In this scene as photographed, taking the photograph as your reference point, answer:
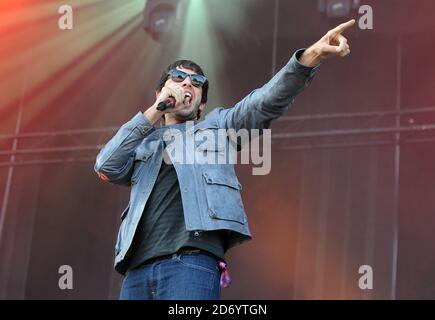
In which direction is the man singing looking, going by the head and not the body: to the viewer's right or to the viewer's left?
to the viewer's right

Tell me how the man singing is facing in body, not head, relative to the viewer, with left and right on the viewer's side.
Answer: facing the viewer
